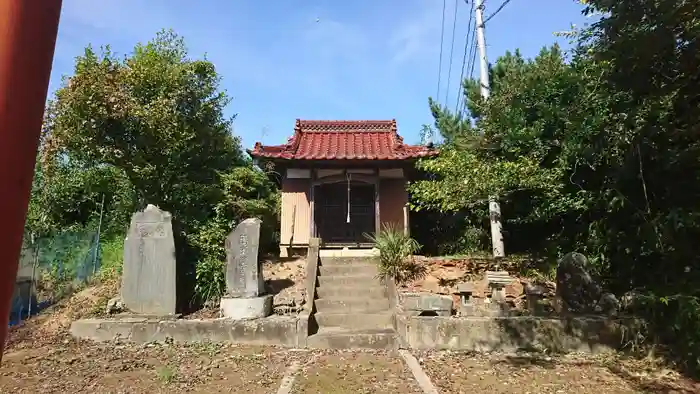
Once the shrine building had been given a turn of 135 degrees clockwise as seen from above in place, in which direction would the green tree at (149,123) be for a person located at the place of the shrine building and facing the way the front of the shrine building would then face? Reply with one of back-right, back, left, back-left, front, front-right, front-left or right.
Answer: left

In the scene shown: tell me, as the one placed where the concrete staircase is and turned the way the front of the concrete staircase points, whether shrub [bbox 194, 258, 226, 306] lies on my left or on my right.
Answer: on my right

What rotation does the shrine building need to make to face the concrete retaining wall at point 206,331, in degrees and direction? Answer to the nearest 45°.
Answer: approximately 45° to its right

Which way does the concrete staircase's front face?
toward the camera

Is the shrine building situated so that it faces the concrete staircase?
yes

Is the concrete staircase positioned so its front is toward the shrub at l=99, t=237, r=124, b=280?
no

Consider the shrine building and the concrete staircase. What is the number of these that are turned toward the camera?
2

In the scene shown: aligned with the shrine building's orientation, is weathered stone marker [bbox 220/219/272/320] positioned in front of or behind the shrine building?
in front

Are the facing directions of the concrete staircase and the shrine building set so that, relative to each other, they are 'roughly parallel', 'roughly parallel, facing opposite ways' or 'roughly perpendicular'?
roughly parallel

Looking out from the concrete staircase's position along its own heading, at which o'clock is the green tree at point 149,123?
The green tree is roughly at 3 o'clock from the concrete staircase.

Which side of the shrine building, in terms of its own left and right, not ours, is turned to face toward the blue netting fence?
right

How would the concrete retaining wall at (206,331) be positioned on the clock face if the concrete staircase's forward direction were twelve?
The concrete retaining wall is roughly at 2 o'clock from the concrete staircase.

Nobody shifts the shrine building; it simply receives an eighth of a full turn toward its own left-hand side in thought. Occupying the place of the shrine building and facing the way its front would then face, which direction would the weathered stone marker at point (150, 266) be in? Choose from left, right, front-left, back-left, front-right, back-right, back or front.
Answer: right

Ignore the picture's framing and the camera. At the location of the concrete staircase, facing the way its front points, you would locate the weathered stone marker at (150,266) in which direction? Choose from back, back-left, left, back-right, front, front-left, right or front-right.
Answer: right

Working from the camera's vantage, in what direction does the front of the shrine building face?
facing the viewer
